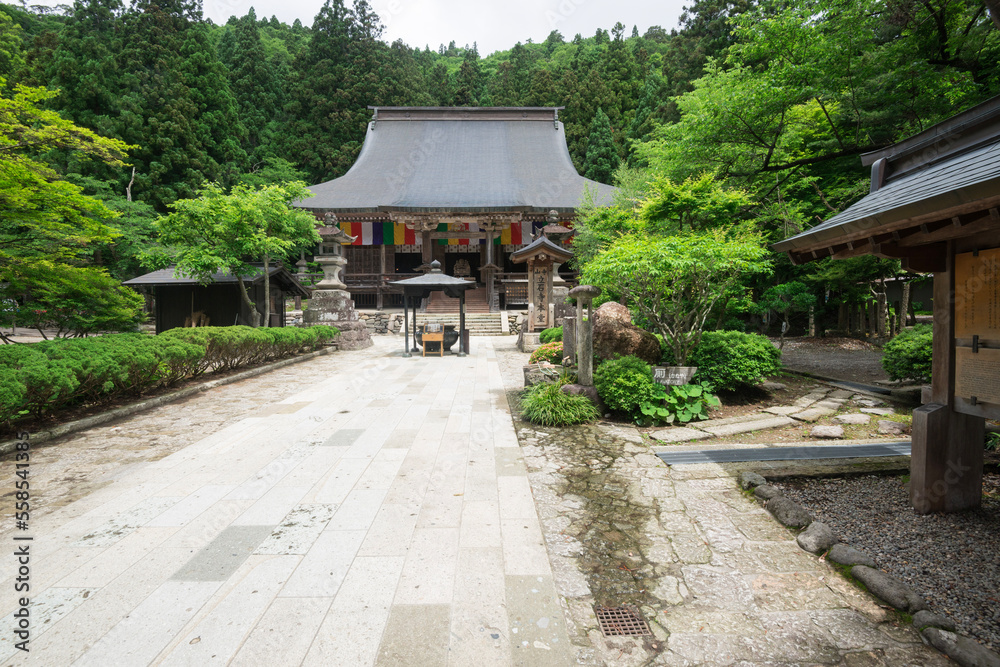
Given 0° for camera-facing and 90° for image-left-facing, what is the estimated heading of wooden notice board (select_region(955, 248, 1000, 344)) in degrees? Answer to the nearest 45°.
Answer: approximately 45°

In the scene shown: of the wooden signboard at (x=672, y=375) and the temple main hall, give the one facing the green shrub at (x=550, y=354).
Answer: the temple main hall

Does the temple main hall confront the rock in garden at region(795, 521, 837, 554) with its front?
yes

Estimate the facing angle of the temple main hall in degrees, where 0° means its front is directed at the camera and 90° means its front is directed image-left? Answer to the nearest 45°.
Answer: approximately 0°

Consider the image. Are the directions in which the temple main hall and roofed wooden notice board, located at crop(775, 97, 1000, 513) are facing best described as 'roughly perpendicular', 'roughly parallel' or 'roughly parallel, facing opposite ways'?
roughly perpendicular

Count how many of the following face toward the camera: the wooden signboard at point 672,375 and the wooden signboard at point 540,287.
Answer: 2
